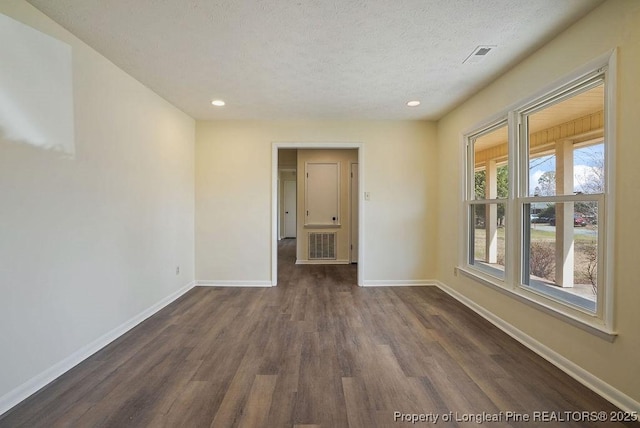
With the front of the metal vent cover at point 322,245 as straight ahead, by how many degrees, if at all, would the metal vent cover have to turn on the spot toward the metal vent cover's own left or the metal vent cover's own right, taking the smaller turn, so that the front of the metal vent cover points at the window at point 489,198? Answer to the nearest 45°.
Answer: approximately 45° to the metal vent cover's own left

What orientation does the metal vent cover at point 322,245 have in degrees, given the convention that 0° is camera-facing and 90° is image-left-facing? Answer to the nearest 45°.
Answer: approximately 0°
